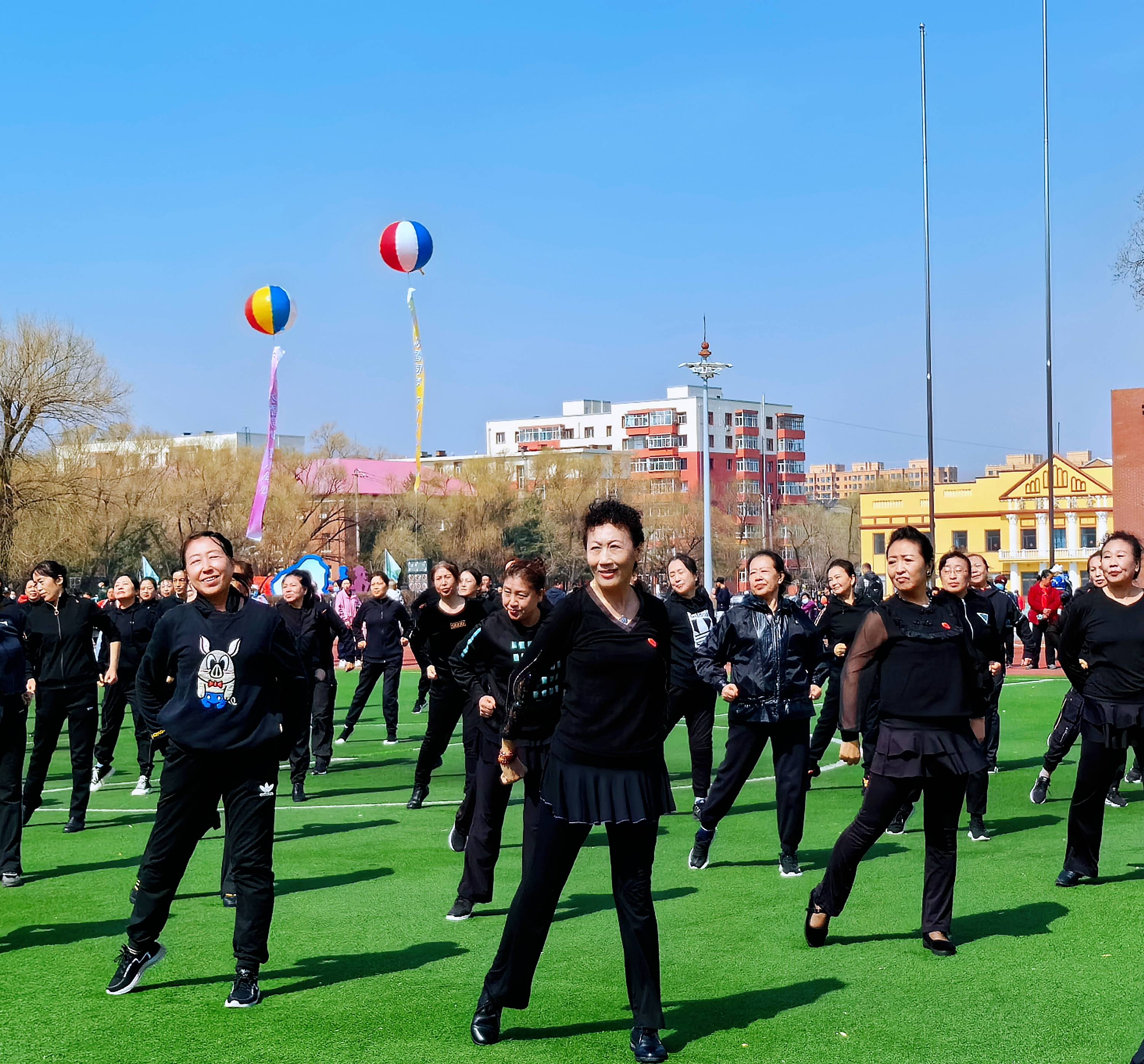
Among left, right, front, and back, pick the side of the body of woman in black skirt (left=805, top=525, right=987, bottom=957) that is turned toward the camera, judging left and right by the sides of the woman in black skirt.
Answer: front

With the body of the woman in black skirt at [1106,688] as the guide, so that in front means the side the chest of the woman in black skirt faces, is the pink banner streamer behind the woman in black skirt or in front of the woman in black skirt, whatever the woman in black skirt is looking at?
behind

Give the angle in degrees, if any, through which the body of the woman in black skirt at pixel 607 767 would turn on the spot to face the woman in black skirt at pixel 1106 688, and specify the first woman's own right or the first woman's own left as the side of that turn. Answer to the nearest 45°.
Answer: approximately 135° to the first woman's own left

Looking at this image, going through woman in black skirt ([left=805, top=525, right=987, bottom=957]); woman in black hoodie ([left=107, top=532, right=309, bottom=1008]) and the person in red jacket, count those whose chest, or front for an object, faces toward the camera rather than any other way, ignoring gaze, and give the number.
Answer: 3

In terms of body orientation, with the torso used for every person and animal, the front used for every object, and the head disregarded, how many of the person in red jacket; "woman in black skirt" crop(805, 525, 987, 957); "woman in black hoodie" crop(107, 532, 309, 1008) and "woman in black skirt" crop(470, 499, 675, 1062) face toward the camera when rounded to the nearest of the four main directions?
4

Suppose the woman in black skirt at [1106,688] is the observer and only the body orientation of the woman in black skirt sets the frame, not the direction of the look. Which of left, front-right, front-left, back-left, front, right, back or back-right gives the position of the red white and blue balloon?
back-right

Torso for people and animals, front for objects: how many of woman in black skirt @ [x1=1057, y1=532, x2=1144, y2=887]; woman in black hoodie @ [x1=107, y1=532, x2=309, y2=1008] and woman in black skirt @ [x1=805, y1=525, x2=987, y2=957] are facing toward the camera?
3

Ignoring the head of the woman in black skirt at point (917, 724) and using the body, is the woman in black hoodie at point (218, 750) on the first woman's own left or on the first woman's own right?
on the first woman's own right

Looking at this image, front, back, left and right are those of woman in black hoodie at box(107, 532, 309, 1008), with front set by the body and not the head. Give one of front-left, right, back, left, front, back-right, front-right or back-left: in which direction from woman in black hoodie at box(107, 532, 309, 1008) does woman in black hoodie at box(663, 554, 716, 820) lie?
back-left

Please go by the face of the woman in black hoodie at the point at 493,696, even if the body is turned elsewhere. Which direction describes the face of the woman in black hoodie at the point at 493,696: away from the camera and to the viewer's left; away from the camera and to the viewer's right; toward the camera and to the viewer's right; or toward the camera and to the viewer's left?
toward the camera and to the viewer's left

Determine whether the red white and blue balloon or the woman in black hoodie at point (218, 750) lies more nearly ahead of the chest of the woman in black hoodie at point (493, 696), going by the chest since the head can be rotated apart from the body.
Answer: the woman in black hoodie

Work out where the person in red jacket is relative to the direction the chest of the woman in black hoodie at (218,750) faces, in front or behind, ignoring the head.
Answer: behind

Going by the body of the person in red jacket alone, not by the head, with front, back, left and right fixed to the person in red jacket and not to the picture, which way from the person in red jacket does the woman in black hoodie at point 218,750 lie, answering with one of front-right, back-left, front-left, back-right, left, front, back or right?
front

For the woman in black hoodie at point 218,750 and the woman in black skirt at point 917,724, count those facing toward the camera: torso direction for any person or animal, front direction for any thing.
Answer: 2

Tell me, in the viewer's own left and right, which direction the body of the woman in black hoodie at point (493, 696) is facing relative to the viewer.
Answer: facing the viewer and to the left of the viewer

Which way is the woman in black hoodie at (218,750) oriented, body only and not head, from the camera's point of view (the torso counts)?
toward the camera

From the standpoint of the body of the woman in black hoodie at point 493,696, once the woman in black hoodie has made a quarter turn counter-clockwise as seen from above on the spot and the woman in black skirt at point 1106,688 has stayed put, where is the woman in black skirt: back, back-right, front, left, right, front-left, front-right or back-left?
front-left
